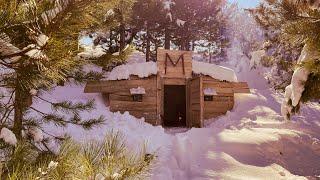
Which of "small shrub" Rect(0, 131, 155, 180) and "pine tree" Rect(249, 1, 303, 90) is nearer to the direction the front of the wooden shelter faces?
the small shrub

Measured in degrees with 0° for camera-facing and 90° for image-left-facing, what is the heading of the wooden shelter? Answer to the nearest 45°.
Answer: approximately 0°

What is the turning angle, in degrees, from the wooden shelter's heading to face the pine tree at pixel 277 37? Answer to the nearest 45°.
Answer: approximately 45° to its left

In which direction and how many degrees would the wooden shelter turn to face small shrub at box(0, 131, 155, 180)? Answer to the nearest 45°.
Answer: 0° — it already faces it
